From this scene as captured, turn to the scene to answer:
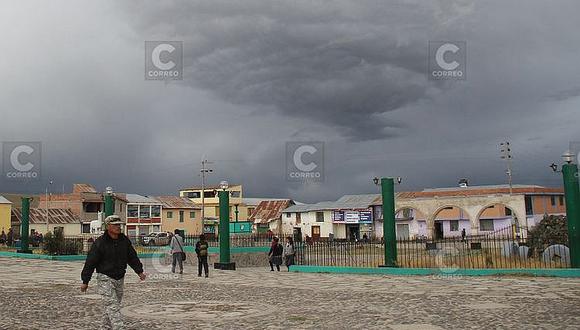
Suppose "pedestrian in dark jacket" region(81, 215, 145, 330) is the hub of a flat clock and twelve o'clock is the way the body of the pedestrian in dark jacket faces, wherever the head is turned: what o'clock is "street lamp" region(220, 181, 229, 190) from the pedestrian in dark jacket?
The street lamp is roughly at 8 o'clock from the pedestrian in dark jacket.

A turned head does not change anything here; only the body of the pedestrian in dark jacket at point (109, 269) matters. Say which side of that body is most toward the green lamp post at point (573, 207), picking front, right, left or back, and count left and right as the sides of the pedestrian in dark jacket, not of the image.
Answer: left

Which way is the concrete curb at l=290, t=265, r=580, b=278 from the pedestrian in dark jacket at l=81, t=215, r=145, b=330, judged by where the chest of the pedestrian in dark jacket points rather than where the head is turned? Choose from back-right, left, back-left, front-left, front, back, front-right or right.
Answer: left

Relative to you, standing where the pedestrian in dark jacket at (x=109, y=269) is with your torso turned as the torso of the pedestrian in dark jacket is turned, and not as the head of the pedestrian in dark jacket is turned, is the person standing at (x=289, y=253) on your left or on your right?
on your left

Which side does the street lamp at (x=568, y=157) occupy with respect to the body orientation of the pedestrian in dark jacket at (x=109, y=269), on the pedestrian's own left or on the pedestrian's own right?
on the pedestrian's own left

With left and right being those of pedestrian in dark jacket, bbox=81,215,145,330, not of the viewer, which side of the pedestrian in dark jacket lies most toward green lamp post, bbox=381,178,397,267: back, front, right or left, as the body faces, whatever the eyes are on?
left

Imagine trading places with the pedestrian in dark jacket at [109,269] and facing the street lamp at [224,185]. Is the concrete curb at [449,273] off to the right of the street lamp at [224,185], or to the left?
right

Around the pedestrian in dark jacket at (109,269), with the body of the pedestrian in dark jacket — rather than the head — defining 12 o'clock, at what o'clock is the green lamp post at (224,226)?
The green lamp post is roughly at 8 o'clock from the pedestrian in dark jacket.

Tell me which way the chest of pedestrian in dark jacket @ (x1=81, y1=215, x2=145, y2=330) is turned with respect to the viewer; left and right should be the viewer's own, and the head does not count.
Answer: facing the viewer and to the right of the viewer
